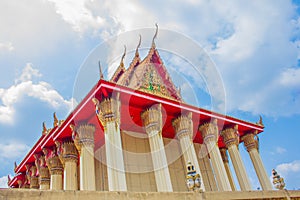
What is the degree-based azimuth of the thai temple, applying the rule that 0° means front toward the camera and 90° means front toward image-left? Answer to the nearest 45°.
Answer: approximately 315°
